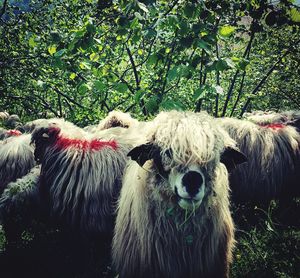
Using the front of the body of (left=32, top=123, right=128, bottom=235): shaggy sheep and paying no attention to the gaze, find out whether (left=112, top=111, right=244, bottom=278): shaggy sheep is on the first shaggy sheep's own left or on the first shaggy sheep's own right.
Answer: on the first shaggy sheep's own left

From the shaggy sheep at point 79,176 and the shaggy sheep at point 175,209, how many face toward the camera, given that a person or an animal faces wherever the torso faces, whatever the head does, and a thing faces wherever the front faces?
1

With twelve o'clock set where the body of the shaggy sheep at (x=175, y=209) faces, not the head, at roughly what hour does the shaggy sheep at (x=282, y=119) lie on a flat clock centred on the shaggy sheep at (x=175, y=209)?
the shaggy sheep at (x=282, y=119) is roughly at 7 o'clock from the shaggy sheep at (x=175, y=209).

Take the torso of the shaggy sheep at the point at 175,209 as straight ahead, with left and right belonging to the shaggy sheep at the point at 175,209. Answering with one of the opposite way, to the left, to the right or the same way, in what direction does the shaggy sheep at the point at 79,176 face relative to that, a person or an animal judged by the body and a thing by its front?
to the right

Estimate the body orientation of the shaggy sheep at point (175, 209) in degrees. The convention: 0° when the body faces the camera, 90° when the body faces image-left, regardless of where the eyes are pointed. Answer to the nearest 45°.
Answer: approximately 0°

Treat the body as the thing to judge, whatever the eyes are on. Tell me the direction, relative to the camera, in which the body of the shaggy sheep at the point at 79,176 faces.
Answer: to the viewer's left

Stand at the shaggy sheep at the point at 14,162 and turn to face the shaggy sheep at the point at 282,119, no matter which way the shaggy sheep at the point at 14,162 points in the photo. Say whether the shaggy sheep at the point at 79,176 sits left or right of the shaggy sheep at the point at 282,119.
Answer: right

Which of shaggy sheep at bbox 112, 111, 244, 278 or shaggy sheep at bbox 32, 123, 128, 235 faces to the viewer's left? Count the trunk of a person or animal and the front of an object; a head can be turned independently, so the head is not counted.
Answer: shaggy sheep at bbox 32, 123, 128, 235

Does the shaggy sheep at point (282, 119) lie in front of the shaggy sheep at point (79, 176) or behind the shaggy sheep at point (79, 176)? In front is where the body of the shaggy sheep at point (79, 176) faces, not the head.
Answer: behind

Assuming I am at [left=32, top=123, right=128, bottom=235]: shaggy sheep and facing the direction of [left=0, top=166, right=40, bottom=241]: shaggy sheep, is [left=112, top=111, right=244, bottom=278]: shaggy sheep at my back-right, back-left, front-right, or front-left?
back-left

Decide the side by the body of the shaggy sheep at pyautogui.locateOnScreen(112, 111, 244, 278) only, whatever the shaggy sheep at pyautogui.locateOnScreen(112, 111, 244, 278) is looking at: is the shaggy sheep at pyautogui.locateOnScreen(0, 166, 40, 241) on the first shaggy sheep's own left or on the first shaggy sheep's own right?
on the first shaggy sheep's own right
